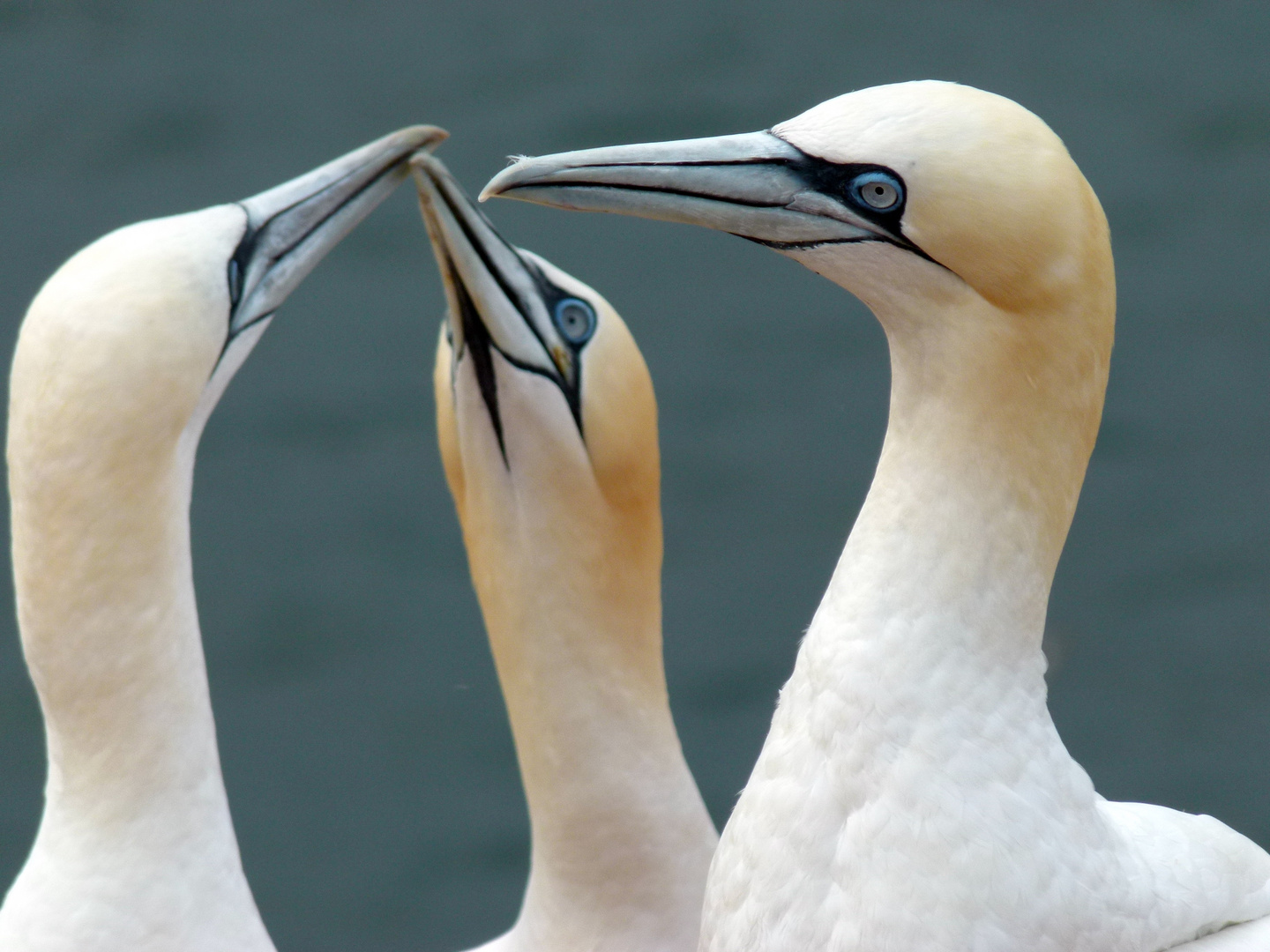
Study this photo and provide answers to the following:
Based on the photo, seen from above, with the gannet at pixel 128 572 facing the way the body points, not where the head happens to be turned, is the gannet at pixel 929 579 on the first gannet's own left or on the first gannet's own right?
on the first gannet's own right

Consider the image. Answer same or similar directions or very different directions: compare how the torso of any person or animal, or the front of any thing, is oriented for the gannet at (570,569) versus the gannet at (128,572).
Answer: very different directions

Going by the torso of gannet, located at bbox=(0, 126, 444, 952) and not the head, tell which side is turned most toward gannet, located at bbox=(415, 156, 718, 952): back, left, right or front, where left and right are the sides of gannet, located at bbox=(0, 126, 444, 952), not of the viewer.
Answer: front

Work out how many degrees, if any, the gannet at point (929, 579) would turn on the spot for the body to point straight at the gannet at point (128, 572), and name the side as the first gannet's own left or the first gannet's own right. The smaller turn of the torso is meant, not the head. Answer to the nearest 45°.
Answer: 0° — it already faces it

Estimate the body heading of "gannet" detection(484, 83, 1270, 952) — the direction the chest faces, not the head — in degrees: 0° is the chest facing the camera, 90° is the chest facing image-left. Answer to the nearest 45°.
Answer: approximately 90°

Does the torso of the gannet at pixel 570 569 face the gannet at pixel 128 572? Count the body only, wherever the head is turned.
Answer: yes

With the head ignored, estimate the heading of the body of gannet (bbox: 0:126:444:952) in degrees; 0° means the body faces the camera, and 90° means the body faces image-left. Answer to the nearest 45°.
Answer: approximately 225°

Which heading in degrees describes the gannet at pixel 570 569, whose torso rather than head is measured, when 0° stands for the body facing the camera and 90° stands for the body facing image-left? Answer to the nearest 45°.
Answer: approximately 45°
